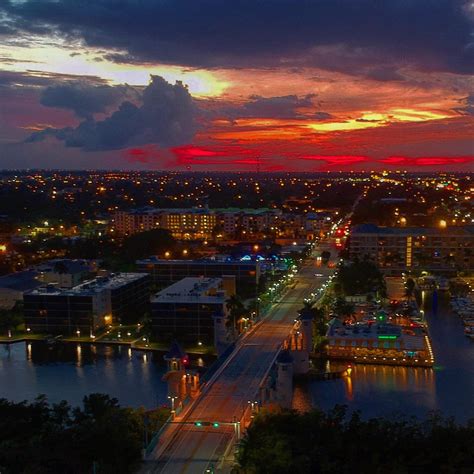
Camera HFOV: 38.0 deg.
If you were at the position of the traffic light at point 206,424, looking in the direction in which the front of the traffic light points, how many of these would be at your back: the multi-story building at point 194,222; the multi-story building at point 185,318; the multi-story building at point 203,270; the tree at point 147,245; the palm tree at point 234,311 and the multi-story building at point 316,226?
6

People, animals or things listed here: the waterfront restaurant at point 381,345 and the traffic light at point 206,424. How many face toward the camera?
2

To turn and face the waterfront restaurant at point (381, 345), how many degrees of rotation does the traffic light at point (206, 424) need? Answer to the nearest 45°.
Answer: approximately 135° to its left

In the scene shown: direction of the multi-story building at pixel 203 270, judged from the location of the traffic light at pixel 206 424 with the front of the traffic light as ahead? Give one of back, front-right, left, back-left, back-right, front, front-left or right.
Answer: back

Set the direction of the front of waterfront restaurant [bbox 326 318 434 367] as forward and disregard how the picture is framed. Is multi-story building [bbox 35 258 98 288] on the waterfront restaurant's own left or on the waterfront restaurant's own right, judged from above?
on the waterfront restaurant's own right

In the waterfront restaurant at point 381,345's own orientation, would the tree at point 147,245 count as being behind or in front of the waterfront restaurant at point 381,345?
behind

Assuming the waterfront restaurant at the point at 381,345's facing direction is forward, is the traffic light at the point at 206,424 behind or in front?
in front

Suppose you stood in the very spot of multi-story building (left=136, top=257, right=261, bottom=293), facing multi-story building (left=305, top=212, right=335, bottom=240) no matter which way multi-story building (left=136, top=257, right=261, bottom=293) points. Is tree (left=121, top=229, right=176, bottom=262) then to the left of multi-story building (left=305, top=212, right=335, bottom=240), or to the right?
left

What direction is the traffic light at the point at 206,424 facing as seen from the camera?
toward the camera

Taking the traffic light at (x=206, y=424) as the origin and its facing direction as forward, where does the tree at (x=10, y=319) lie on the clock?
The tree is roughly at 5 o'clock from the traffic light.

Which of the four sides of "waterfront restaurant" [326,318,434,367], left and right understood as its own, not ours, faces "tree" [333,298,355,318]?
back

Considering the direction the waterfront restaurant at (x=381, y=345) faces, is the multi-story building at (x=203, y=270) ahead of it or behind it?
behind
